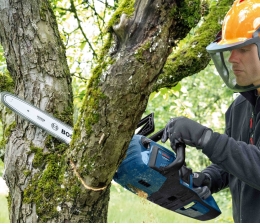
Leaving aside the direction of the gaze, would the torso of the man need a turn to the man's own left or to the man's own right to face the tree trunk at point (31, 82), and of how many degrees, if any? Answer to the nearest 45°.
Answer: approximately 45° to the man's own right

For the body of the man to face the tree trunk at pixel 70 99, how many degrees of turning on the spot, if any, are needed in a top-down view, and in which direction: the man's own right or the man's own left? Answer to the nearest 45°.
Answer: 0° — they already face it

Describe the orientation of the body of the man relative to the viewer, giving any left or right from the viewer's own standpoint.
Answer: facing the viewer and to the left of the viewer
